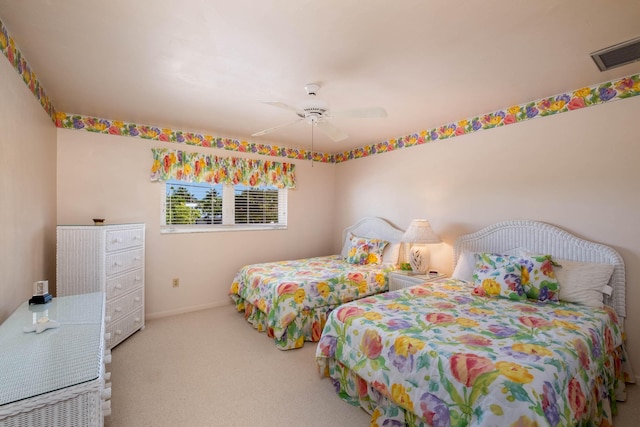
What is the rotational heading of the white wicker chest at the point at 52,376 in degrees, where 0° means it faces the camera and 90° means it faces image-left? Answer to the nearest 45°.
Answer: approximately 270°

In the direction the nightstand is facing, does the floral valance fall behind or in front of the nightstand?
in front

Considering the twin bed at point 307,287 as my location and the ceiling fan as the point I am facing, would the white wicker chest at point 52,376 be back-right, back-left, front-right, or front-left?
front-right

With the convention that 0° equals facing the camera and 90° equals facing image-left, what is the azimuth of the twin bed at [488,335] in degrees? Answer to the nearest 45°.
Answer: approximately 45°

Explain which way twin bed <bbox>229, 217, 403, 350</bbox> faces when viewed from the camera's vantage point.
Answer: facing the viewer and to the left of the viewer

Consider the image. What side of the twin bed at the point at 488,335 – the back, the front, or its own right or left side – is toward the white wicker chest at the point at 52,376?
front

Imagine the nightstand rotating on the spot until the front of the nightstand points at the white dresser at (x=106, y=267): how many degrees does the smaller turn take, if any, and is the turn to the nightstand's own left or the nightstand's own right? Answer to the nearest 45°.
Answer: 0° — it already faces it

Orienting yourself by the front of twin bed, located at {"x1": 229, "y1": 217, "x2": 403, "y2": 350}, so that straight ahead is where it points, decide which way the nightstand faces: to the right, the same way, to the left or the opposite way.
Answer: the same way

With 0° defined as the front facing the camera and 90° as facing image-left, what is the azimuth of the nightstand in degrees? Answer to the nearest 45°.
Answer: approximately 45°
